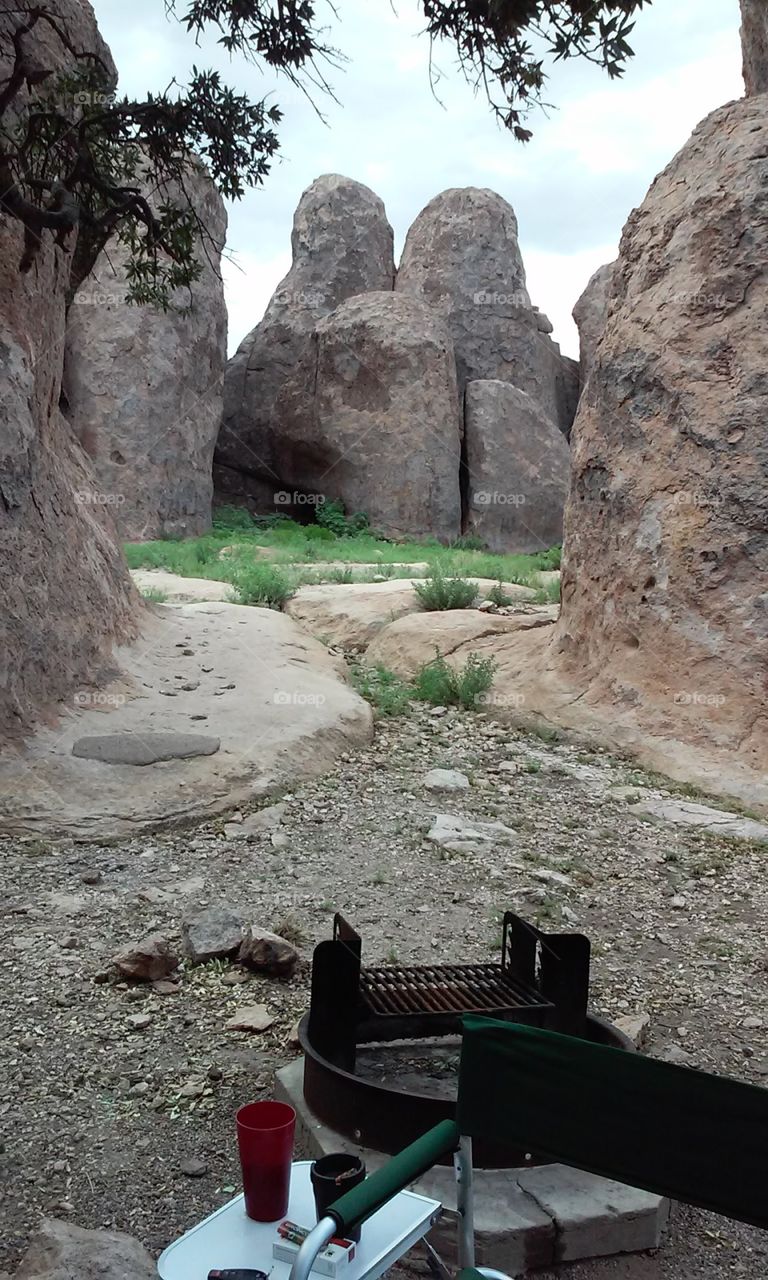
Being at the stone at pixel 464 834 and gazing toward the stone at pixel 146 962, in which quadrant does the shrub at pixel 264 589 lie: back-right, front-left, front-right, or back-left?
back-right

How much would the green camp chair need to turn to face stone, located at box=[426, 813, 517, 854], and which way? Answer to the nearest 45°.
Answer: approximately 135° to its right

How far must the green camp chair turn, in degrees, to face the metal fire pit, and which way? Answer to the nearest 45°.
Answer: approximately 135° to its right

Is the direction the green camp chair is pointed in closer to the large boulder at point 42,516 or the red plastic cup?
the red plastic cup

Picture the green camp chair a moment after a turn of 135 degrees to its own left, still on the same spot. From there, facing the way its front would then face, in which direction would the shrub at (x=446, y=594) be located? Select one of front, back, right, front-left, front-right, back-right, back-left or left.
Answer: left

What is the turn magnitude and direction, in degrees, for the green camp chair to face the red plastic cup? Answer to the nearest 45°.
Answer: approximately 45° to its right

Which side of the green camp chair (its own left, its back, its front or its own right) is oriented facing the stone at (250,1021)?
right
